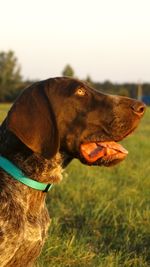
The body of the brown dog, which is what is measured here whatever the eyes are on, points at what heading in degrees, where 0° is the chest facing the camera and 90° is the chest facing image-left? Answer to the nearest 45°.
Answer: approximately 270°
